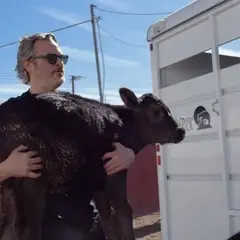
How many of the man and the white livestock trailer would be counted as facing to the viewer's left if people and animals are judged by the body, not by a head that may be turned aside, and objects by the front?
0

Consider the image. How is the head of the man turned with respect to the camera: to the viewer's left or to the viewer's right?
to the viewer's right

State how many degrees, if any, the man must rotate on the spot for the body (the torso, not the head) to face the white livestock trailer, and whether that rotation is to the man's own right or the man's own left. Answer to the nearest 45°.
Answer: approximately 90° to the man's own left

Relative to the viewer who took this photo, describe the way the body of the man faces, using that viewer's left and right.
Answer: facing the viewer and to the right of the viewer
